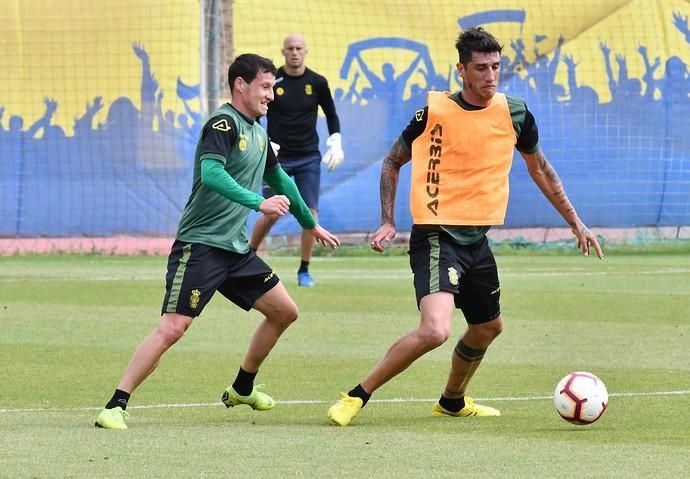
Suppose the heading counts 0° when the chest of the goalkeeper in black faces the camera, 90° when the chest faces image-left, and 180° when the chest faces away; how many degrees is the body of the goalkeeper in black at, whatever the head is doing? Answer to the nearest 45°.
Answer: approximately 0°

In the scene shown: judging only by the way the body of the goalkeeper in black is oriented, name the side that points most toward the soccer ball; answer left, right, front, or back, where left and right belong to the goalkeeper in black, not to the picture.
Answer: front
